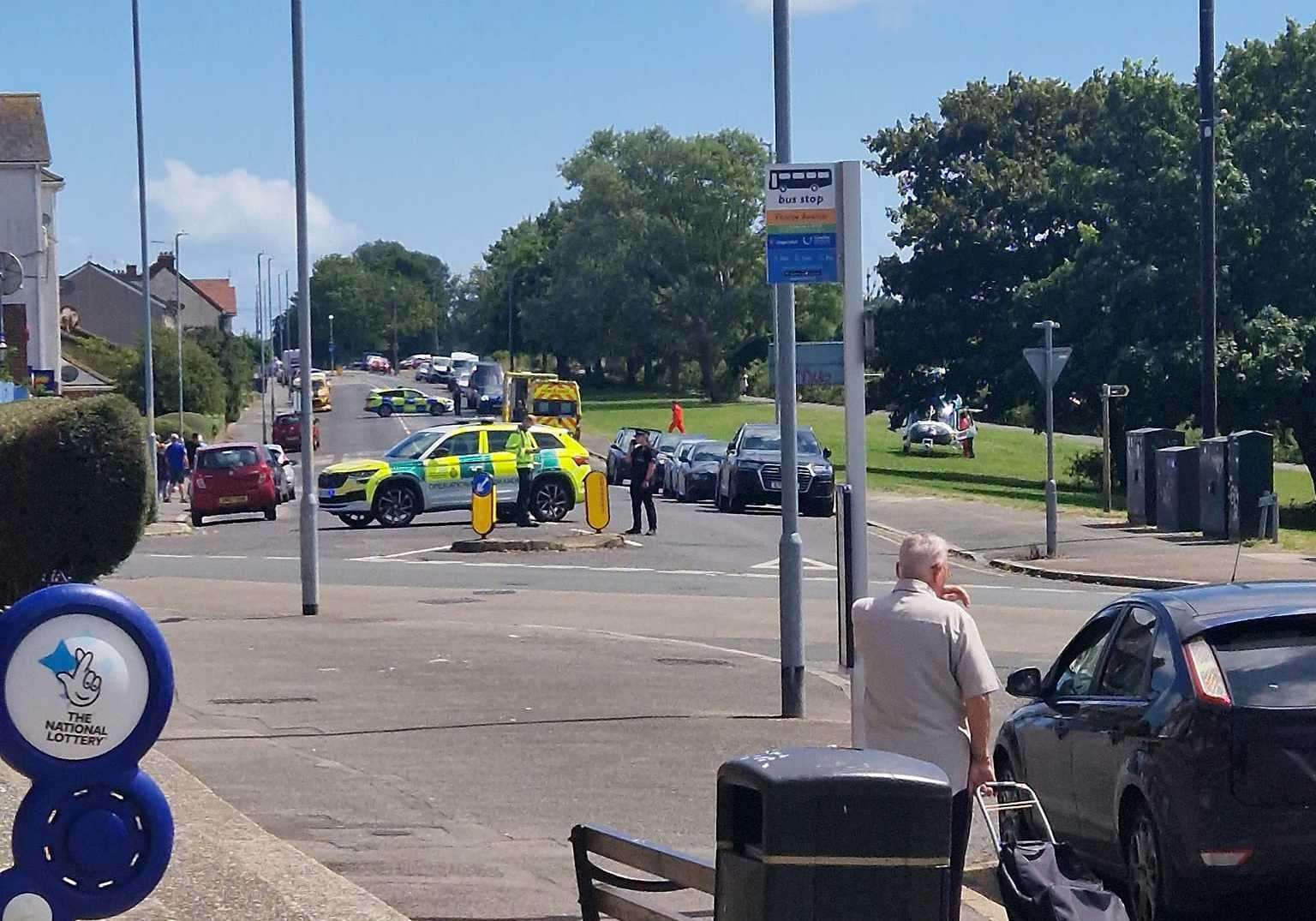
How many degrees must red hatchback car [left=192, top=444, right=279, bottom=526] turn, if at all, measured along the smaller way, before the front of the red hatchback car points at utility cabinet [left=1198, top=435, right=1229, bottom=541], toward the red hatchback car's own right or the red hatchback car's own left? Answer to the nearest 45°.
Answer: approximately 135° to the red hatchback car's own right

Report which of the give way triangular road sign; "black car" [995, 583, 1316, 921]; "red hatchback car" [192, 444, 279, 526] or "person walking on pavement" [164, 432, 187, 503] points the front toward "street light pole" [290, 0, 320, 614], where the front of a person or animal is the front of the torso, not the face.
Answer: the black car

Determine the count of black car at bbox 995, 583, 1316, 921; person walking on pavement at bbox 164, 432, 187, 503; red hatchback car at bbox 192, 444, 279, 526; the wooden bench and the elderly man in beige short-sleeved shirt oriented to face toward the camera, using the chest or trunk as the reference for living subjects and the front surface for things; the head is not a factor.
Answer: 0

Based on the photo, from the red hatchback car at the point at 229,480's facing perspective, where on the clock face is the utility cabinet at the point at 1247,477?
The utility cabinet is roughly at 4 o'clock from the red hatchback car.

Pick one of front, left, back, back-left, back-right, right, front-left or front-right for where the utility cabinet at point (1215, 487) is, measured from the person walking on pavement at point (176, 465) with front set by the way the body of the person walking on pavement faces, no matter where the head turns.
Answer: back-right

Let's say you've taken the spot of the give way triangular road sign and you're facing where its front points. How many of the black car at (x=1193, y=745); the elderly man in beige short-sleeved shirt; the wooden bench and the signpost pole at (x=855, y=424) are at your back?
4

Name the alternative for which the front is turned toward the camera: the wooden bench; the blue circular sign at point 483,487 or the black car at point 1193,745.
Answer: the blue circular sign

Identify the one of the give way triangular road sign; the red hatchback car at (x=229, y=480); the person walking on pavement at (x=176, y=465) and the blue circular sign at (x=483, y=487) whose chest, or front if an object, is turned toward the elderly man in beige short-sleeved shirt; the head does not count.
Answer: the blue circular sign

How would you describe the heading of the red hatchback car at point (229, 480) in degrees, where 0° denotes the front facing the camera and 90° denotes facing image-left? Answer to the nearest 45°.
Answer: approximately 180°

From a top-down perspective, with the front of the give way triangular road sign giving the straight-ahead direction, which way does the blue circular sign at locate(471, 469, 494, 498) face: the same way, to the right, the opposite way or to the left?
the opposite way

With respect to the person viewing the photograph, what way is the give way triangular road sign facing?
facing away from the viewer

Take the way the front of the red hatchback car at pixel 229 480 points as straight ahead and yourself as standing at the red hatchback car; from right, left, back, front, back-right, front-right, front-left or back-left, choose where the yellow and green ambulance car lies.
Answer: back-right

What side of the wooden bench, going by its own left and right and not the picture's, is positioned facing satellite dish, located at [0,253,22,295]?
left

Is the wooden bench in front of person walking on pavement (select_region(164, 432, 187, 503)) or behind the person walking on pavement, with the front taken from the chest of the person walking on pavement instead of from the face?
behind

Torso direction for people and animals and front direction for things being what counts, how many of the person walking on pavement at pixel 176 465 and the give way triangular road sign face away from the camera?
2
